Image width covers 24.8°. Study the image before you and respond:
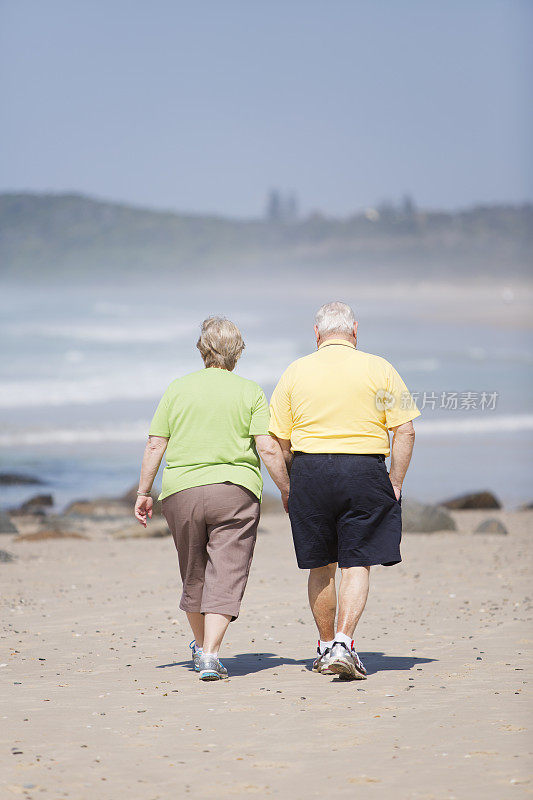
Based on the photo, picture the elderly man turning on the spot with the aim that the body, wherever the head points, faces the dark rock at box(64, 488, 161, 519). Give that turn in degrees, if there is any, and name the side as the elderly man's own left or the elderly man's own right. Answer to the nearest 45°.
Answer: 0° — they already face it

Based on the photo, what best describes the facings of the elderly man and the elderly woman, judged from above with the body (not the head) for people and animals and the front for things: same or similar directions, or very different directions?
same or similar directions

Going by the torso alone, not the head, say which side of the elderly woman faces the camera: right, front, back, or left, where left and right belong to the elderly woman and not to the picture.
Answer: back

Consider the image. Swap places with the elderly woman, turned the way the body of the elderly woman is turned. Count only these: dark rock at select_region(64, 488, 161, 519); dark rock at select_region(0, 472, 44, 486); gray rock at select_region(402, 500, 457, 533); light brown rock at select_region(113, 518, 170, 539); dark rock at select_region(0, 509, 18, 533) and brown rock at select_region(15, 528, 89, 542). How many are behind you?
0

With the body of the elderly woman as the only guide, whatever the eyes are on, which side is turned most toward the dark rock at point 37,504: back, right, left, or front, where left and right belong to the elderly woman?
front

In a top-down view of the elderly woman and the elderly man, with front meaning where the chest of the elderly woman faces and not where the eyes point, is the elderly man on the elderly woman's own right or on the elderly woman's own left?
on the elderly woman's own right

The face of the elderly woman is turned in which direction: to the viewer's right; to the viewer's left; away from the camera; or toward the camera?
away from the camera

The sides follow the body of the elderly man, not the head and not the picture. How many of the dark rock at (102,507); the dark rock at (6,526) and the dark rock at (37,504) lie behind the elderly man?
0

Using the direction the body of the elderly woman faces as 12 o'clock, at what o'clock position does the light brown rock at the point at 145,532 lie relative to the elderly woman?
The light brown rock is roughly at 12 o'clock from the elderly woman.

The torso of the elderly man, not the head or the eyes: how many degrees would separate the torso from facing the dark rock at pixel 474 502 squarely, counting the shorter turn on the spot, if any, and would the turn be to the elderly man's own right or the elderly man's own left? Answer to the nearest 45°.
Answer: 0° — they already face it

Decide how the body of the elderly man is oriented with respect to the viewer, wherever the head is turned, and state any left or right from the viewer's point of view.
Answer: facing away from the viewer

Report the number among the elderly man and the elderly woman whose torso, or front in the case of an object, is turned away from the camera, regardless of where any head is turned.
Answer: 2

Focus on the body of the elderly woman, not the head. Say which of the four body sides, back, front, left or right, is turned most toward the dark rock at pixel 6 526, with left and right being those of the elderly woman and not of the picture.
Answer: front

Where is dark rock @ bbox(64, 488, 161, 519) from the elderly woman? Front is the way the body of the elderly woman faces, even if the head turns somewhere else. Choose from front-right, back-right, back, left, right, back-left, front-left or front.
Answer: front
